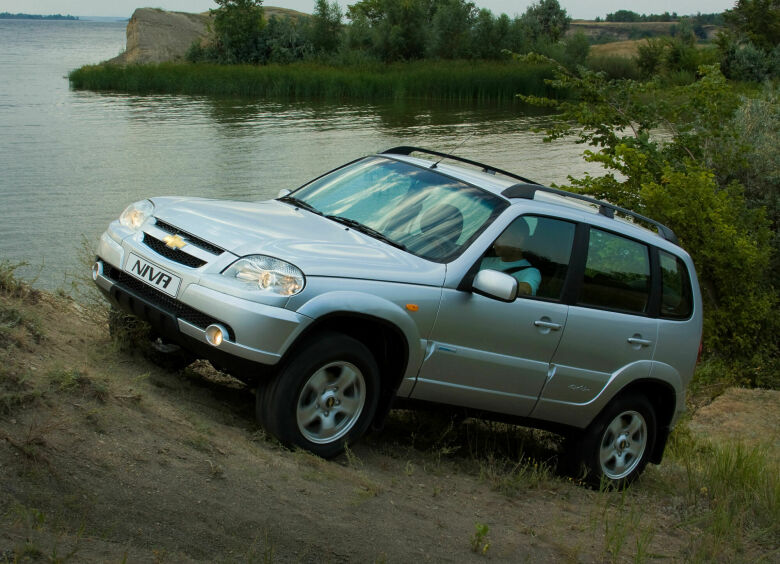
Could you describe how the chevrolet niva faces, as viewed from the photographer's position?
facing the viewer and to the left of the viewer

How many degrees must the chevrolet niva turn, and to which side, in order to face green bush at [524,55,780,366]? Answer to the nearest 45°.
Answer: approximately 180°
